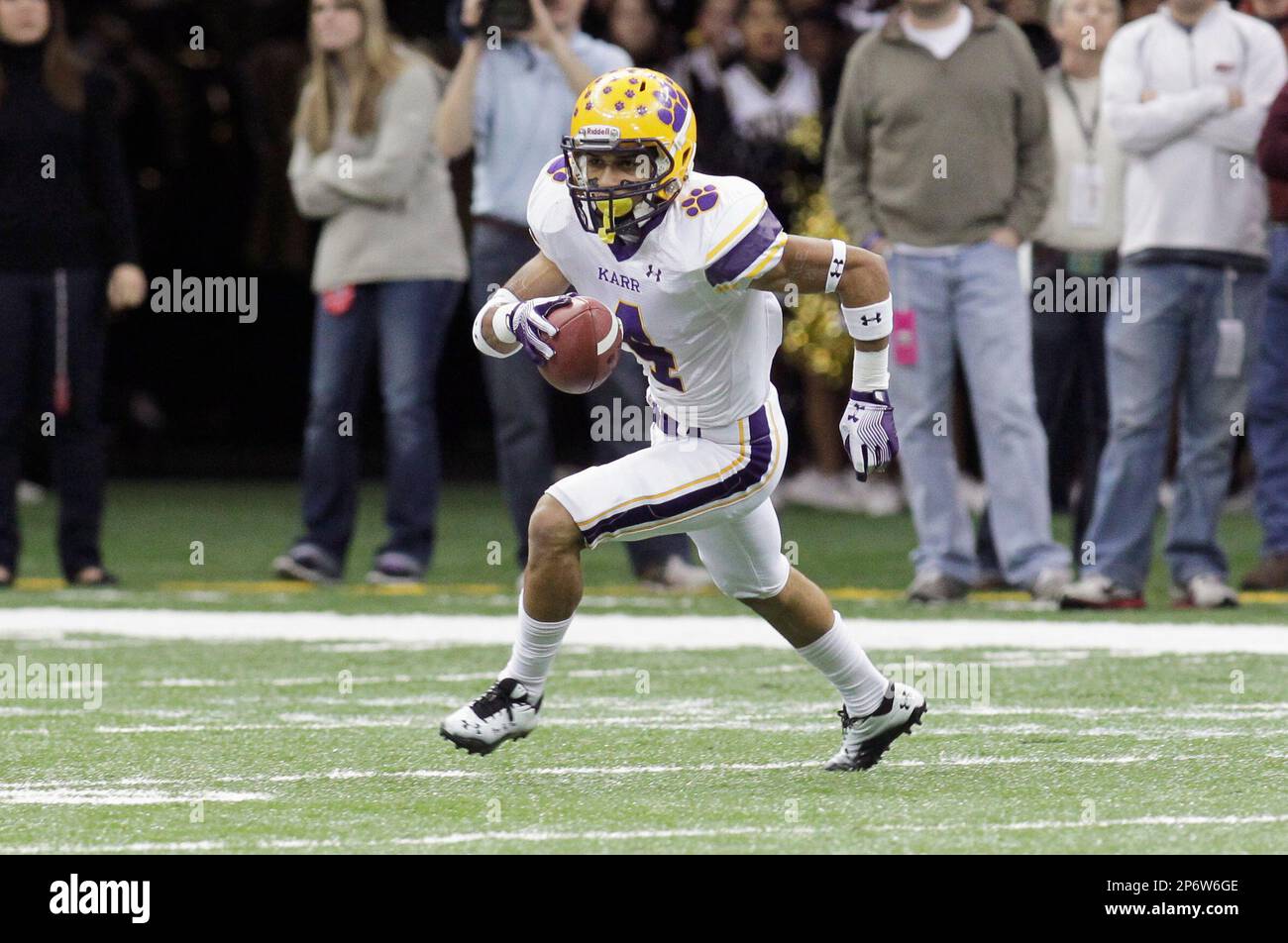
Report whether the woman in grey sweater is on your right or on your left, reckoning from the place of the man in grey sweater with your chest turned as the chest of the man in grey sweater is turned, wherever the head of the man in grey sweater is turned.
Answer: on your right

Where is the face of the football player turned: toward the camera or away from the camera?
toward the camera

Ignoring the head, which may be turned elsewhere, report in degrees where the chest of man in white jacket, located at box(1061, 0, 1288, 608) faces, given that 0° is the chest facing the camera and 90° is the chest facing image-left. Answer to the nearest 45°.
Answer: approximately 0°

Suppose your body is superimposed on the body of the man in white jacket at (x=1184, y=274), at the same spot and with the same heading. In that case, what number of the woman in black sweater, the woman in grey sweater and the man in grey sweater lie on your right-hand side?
3

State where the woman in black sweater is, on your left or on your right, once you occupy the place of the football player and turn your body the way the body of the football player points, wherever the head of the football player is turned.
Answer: on your right

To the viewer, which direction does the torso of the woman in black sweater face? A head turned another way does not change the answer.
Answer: toward the camera

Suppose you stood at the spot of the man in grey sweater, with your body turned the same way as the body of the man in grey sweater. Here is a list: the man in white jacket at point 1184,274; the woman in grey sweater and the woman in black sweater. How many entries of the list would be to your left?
1

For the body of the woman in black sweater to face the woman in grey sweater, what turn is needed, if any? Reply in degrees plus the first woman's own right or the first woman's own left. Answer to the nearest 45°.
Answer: approximately 90° to the first woman's own left

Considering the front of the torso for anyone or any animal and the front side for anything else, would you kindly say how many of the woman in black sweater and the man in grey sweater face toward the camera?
2

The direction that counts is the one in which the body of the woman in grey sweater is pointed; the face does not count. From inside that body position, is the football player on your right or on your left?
on your left

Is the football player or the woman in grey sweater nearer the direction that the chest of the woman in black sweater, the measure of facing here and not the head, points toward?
the football player

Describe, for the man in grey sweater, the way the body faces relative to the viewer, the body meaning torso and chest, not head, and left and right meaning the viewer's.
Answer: facing the viewer

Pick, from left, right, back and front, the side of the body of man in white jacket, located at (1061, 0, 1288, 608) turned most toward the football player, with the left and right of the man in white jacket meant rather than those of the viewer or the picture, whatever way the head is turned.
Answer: front

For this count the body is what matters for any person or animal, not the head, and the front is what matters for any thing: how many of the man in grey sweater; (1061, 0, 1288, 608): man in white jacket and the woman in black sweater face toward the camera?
3

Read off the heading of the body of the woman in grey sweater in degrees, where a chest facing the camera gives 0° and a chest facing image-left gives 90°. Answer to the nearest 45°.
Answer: approximately 45°

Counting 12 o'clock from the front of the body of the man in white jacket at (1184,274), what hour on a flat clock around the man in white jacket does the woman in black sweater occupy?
The woman in black sweater is roughly at 3 o'clock from the man in white jacket.

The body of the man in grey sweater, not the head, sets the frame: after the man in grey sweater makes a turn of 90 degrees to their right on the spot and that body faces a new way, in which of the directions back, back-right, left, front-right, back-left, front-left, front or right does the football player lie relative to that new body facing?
left
